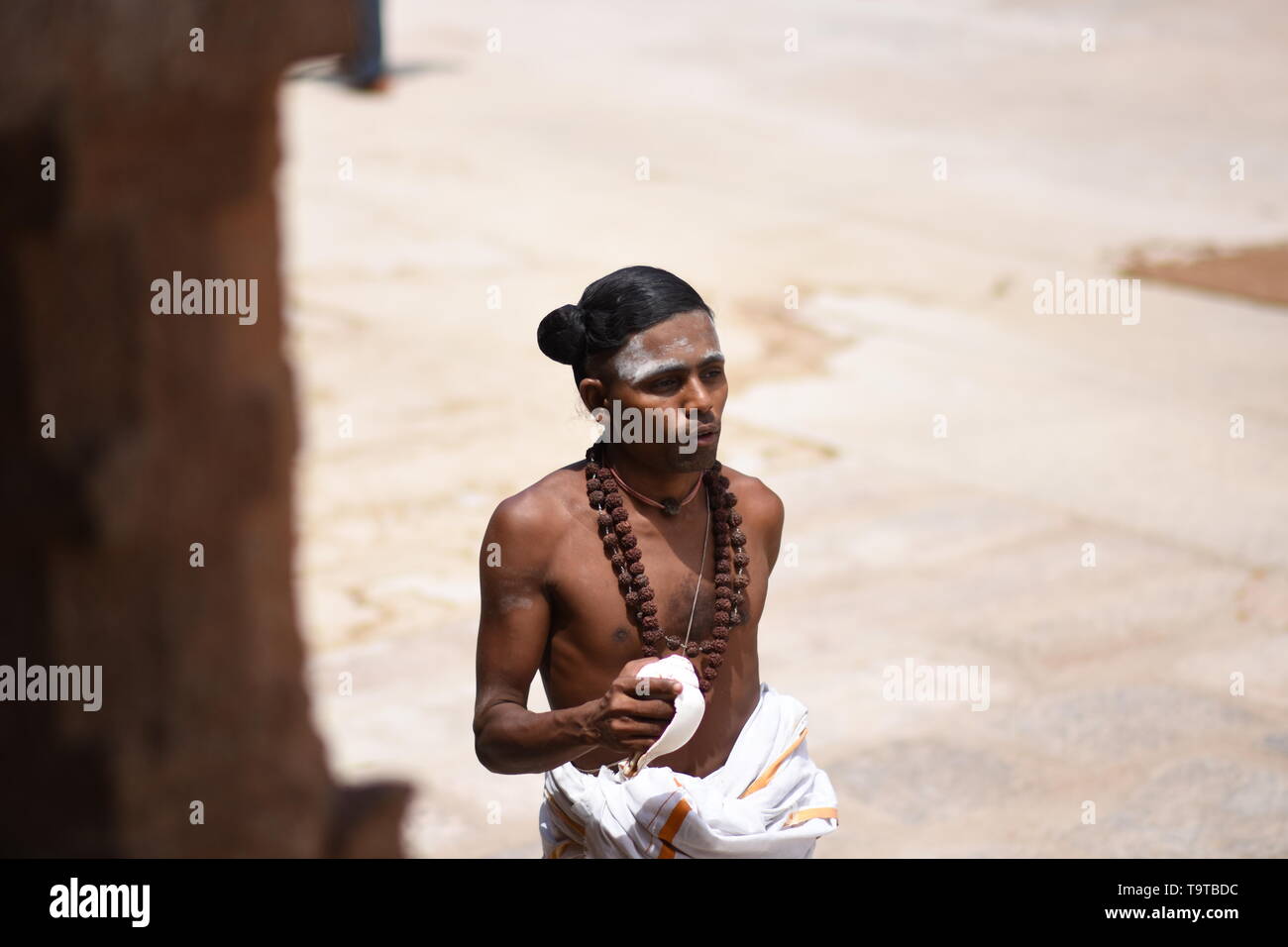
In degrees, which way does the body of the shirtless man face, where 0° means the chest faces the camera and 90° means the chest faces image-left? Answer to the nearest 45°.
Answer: approximately 315°

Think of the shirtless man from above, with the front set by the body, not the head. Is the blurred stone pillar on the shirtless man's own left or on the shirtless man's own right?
on the shirtless man's own right

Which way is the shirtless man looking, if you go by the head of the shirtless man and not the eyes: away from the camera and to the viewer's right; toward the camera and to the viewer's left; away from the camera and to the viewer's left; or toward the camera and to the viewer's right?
toward the camera and to the viewer's right
